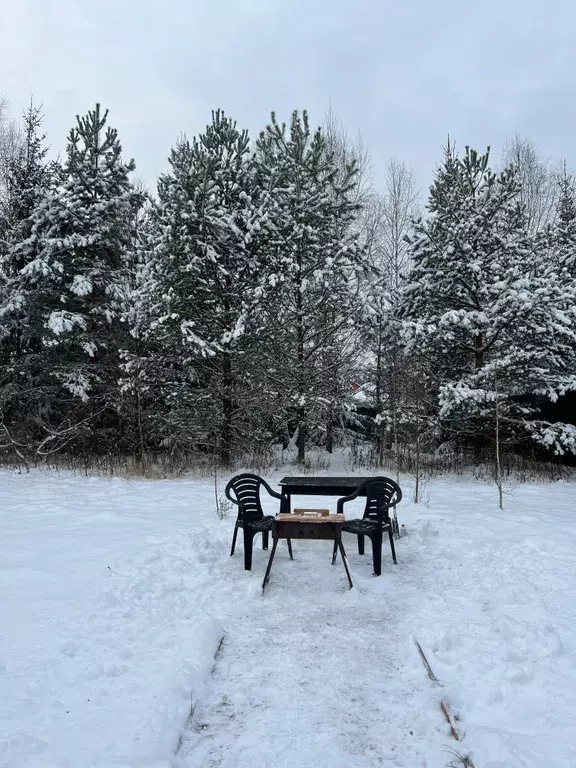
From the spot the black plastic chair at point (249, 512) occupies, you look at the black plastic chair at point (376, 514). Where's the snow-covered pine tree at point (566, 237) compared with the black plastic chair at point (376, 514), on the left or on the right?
left

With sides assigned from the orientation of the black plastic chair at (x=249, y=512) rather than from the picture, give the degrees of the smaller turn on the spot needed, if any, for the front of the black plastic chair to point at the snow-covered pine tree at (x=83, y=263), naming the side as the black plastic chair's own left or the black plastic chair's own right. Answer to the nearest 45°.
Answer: approximately 180°

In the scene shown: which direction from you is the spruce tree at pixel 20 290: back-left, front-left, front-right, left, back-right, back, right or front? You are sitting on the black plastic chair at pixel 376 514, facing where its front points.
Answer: right

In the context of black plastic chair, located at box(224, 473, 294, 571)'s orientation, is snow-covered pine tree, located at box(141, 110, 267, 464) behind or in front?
behind

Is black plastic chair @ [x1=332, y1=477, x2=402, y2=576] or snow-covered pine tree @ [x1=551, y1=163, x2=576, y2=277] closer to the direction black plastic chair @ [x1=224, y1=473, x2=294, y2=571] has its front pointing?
the black plastic chair

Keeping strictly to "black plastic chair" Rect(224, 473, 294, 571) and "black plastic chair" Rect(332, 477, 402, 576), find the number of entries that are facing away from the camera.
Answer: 0

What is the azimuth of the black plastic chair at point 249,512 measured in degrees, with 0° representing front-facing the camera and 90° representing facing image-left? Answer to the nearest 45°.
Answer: approximately 315°

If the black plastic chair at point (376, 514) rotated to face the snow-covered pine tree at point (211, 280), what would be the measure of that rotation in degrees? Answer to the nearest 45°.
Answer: approximately 90° to its right

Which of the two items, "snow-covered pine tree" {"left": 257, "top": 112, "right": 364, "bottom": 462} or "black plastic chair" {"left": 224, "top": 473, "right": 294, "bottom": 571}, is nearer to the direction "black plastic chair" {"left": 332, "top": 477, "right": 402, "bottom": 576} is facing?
the black plastic chair

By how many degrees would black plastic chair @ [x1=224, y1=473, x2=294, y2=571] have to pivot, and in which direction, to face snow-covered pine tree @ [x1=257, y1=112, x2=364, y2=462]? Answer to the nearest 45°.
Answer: approximately 135° to its left

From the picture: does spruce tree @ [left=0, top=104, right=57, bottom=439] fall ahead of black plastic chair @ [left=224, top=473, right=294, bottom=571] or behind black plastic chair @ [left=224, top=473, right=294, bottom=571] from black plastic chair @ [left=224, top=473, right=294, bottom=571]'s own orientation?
behind

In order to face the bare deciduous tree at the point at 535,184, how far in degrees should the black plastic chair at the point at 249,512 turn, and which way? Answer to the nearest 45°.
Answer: approximately 90° to its left
